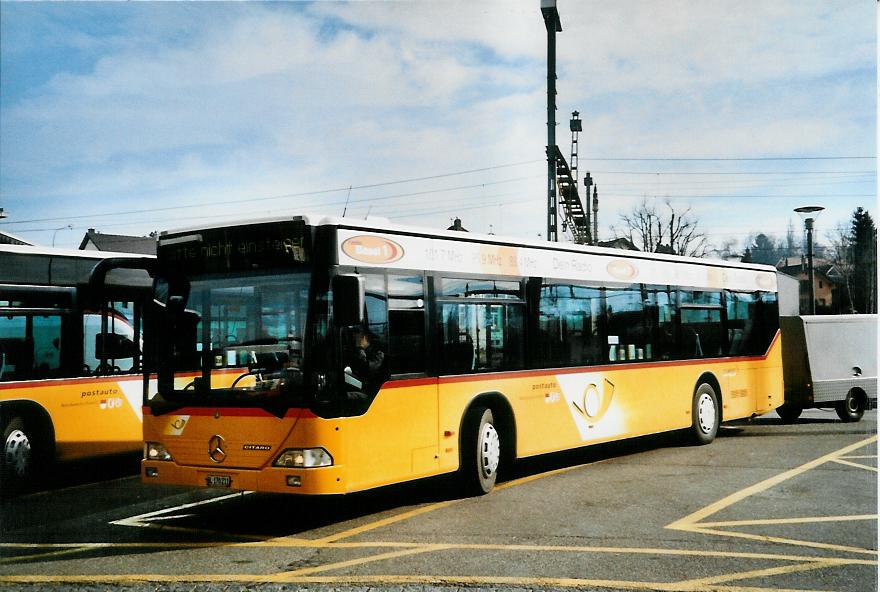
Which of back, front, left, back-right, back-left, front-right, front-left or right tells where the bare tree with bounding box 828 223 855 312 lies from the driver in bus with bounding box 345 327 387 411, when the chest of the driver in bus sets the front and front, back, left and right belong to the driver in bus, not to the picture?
back

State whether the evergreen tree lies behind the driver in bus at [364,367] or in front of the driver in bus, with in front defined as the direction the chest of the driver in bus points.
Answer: behind

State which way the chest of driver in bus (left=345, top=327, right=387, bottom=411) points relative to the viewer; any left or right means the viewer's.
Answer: facing the viewer and to the left of the viewer

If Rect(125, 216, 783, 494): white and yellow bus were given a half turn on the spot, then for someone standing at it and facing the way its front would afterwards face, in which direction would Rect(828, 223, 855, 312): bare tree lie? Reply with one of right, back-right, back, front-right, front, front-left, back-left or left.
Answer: front

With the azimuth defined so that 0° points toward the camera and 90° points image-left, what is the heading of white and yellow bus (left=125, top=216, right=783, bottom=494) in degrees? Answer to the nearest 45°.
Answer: approximately 45°

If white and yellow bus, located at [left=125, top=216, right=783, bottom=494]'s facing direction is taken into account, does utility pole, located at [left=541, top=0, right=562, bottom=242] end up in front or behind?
behind

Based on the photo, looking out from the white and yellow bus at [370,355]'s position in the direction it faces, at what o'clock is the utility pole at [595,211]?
The utility pole is roughly at 5 o'clock from the white and yellow bus.

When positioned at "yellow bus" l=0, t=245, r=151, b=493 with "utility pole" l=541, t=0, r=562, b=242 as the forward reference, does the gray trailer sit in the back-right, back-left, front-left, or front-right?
front-right

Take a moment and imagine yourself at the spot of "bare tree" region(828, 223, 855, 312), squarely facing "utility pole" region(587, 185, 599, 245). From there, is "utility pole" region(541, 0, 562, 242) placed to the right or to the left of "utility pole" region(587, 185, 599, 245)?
left

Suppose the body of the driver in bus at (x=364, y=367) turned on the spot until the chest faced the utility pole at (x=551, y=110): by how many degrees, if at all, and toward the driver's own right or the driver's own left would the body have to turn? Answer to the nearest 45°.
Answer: approximately 135° to the driver's own right

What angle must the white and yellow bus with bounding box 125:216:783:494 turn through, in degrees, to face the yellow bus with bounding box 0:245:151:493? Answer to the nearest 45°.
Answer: approximately 90° to its right
